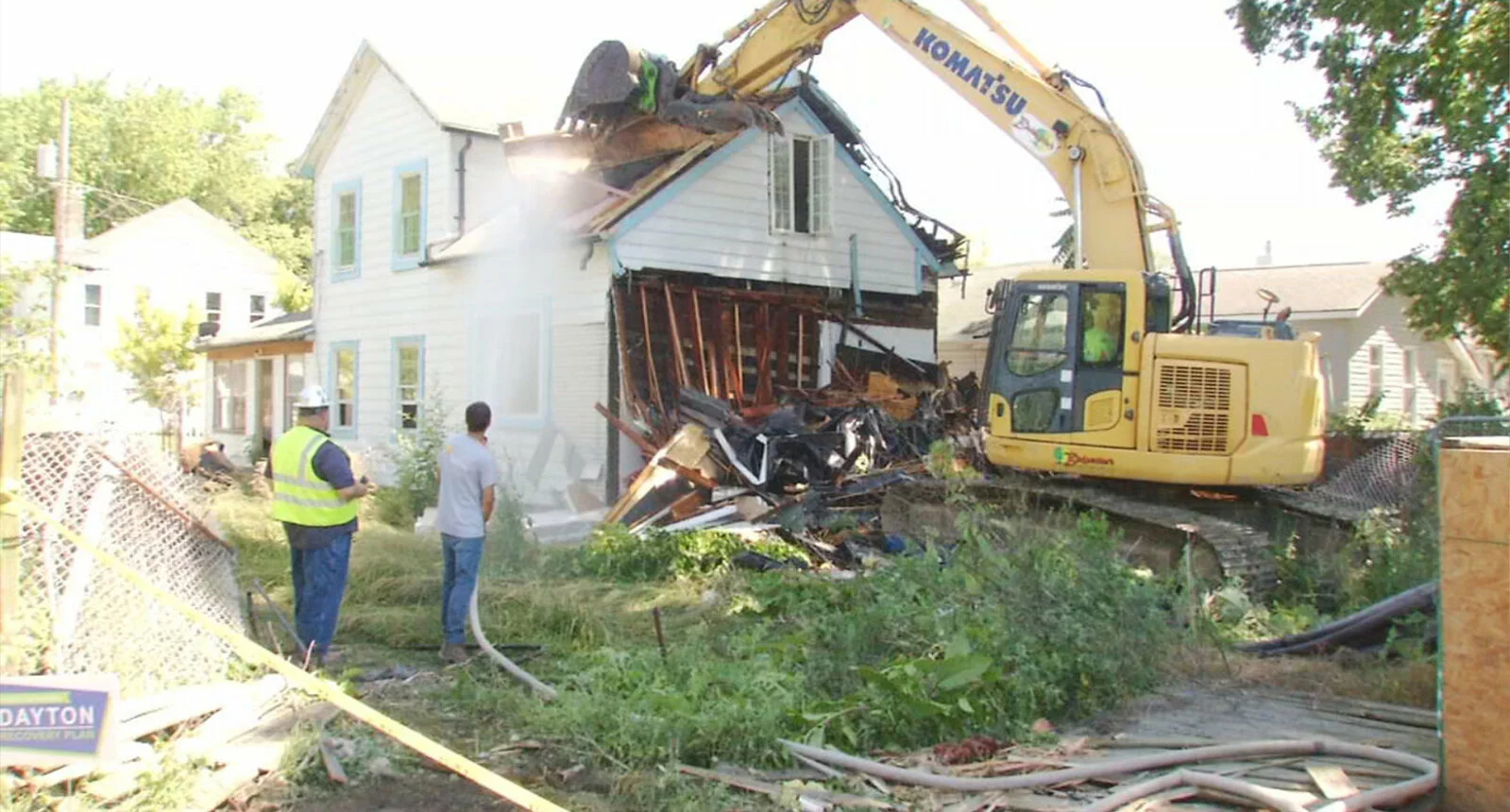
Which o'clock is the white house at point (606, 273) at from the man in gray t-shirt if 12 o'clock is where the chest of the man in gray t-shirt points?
The white house is roughly at 11 o'clock from the man in gray t-shirt.

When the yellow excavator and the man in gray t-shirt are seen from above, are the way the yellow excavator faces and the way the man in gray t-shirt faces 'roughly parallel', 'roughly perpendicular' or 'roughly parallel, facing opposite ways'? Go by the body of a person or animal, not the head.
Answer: roughly perpendicular

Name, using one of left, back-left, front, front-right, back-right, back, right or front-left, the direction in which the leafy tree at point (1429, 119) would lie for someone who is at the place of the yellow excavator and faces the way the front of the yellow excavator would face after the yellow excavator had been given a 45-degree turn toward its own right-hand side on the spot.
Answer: right

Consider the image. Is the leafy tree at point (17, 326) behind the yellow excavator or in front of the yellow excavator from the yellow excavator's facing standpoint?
in front

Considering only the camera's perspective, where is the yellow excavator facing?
facing to the left of the viewer

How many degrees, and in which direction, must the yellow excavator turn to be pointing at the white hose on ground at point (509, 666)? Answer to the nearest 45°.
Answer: approximately 45° to its left

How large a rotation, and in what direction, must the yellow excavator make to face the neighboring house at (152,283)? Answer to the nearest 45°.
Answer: approximately 45° to its right

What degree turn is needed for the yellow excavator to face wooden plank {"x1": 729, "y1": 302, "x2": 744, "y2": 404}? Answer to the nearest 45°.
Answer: approximately 45° to its right

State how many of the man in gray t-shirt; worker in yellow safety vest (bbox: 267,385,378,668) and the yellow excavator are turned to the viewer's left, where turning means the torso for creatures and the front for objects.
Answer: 1

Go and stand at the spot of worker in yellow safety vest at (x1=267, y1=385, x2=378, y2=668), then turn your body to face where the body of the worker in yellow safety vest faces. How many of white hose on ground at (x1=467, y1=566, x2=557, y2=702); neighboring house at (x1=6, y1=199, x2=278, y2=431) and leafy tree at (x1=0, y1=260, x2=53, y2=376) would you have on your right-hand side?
1

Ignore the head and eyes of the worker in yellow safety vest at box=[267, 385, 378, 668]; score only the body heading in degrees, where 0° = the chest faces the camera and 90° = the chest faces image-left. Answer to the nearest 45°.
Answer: approximately 225°

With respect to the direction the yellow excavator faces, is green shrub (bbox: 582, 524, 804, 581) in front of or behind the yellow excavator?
in front

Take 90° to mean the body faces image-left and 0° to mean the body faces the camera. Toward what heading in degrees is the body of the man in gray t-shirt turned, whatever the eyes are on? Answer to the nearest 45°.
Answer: approximately 225°

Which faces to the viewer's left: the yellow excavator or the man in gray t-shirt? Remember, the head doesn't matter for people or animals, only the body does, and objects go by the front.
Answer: the yellow excavator

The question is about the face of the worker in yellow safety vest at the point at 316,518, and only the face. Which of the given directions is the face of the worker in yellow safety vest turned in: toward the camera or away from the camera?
away from the camera

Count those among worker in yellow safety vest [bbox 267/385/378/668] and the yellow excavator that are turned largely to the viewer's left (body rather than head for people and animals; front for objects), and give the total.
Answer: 1

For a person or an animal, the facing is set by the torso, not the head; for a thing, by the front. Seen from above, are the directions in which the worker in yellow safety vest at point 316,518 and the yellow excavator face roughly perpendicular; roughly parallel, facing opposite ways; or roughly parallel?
roughly perpendicular

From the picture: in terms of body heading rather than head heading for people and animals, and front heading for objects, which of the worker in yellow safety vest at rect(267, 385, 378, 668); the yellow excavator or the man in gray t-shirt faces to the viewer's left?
the yellow excavator
